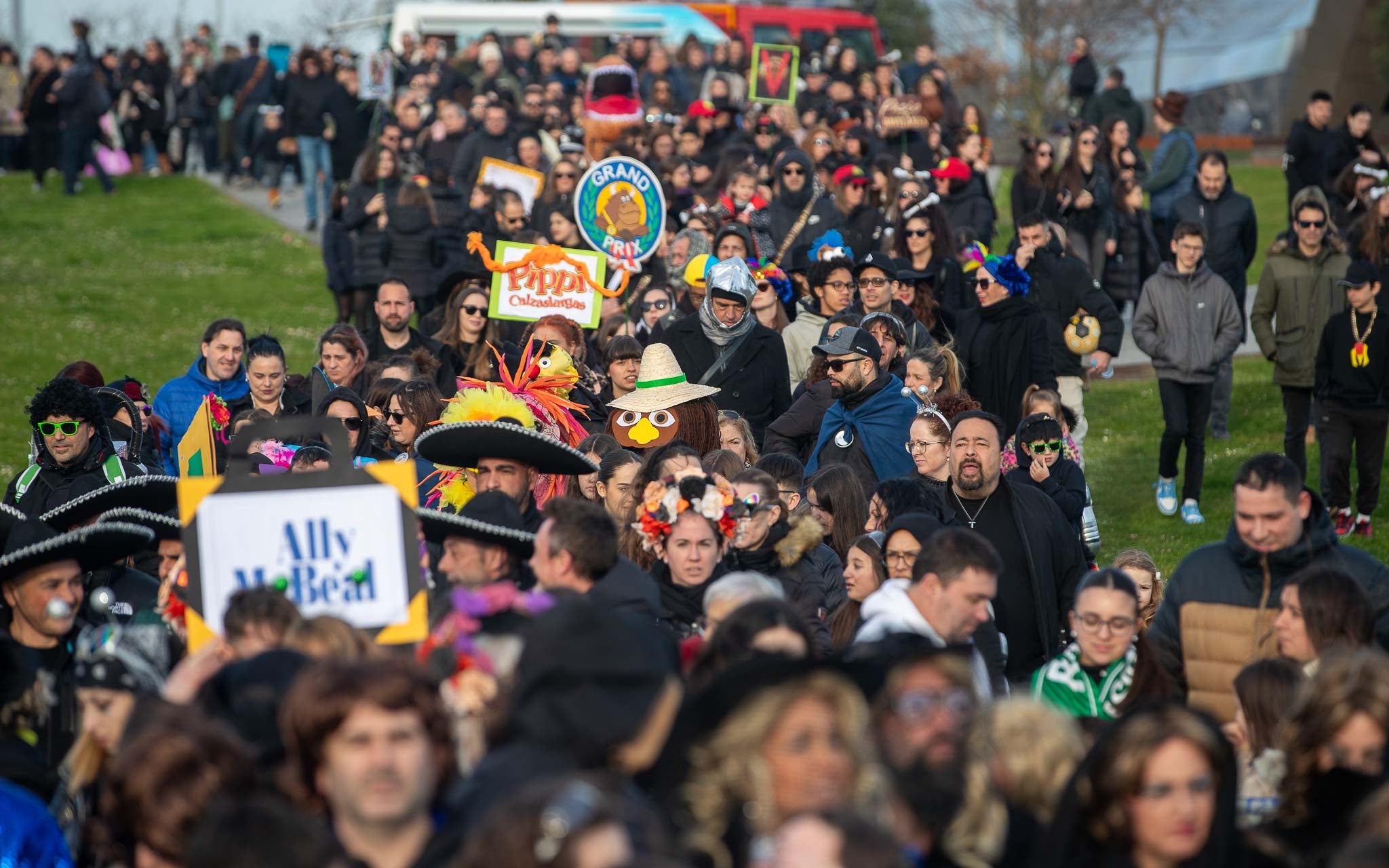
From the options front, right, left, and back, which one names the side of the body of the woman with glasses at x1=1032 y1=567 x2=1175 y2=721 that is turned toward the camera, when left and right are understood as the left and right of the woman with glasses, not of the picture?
front

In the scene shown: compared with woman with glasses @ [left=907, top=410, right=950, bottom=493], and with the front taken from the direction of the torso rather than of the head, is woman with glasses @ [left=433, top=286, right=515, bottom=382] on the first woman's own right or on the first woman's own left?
on the first woman's own right

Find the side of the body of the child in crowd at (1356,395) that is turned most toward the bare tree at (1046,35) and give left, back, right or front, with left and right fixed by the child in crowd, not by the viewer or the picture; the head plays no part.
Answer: back

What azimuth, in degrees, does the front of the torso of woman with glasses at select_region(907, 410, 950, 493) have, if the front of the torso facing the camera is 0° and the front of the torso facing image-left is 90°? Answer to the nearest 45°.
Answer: approximately 45°

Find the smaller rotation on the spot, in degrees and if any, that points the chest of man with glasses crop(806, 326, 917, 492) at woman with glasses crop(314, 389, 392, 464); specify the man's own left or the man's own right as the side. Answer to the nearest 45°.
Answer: approximately 45° to the man's own right

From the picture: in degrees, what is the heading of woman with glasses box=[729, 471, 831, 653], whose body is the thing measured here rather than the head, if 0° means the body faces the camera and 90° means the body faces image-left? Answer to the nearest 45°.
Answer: approximately 45°

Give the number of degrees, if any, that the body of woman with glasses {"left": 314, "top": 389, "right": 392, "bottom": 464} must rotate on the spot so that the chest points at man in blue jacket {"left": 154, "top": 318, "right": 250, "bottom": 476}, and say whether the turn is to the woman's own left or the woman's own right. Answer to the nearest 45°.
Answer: approximately 135° to the woman's own right

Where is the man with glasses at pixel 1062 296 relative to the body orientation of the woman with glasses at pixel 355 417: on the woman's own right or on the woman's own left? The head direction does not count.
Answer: on the woman's own left

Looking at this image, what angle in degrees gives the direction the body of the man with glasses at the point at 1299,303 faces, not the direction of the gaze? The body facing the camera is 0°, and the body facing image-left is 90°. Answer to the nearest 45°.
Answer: approximately 0°

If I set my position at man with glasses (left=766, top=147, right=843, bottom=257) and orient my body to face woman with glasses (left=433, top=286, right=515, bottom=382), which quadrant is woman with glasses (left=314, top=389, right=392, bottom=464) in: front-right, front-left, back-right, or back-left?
front-left

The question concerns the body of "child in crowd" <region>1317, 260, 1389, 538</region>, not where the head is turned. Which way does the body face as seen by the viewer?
toward the camera
